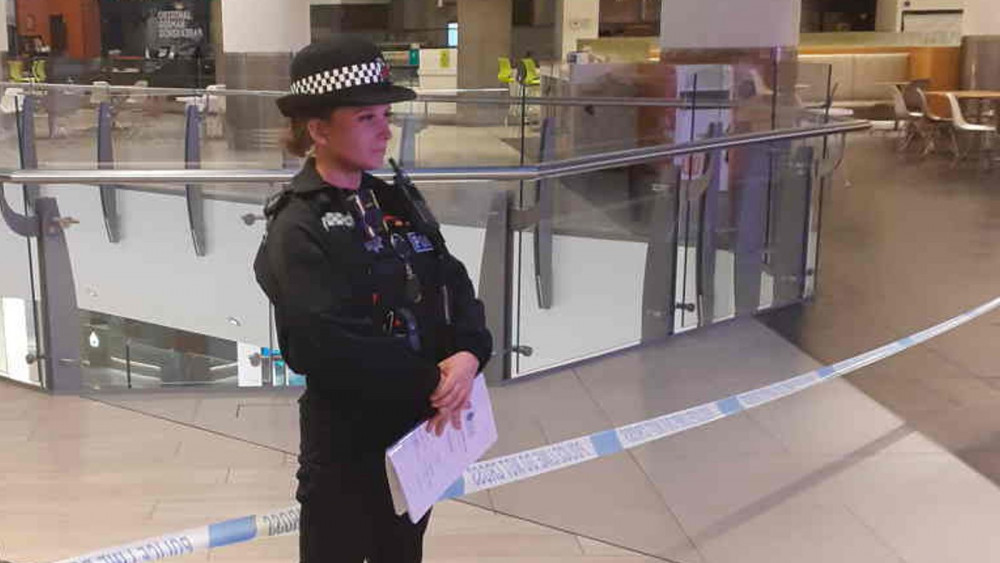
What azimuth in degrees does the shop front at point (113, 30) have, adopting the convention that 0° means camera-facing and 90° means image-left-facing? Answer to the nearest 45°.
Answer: approximately 0°

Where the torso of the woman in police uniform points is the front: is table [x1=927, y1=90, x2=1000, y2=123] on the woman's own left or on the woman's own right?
on the woman's own left

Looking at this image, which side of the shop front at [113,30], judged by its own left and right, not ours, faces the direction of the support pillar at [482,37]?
left

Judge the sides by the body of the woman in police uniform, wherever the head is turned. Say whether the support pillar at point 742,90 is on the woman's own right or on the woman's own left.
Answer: on the woman's own left

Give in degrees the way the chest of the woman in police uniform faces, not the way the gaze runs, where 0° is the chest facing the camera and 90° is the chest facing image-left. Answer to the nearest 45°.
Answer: approximately 315°

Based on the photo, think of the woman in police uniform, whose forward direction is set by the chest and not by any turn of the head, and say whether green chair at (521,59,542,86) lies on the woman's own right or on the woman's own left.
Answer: on the woman's own left

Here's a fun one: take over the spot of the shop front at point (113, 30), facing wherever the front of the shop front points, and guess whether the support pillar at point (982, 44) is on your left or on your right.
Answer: on your left

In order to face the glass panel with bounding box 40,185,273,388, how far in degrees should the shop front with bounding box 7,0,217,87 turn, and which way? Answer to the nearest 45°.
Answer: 0° — it already faces it

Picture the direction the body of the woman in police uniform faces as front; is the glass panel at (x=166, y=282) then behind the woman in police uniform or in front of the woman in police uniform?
behind
